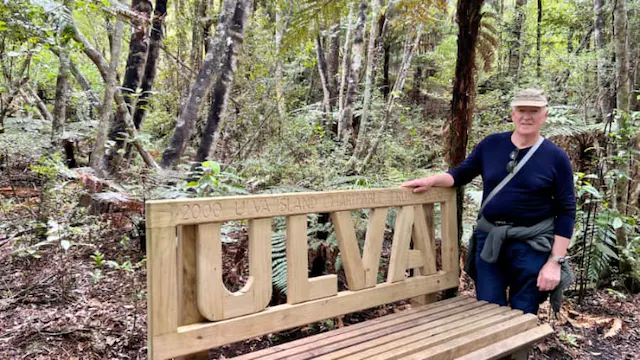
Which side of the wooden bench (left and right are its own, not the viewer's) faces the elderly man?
left

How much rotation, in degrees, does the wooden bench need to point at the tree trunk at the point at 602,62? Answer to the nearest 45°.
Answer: approximately 90° to its left

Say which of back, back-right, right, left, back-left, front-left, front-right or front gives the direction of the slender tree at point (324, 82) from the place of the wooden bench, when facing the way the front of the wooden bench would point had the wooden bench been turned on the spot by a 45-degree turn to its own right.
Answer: back

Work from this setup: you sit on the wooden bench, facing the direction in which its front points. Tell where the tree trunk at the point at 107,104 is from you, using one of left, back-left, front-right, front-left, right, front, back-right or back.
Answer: back

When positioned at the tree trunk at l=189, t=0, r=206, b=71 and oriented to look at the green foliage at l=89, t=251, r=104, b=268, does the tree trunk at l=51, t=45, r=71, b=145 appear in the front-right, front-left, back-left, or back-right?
front-right

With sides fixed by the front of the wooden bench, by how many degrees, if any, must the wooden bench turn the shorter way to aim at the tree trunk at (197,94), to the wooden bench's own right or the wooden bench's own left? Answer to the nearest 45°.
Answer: approximately 180°

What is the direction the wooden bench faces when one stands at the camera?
facing the viewer and to the right of the viewer

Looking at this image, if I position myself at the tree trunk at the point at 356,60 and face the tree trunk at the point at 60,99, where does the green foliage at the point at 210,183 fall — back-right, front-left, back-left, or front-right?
front-left

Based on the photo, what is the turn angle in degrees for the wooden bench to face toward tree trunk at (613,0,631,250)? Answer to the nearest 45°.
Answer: approximately 90° to its left

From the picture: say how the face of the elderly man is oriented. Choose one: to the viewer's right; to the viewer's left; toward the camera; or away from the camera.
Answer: toward the camera

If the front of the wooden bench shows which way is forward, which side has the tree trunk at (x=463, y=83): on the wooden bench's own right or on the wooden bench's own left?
on the wooden bench's own left

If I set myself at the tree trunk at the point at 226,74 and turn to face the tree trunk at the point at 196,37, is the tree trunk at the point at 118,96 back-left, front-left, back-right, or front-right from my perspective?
front-left

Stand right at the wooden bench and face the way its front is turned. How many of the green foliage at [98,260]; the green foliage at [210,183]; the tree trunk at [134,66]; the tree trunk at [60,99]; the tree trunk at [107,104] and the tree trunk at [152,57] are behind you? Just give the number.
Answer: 6

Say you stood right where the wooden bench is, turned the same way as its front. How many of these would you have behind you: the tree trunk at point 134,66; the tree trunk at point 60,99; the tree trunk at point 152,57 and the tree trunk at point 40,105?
4

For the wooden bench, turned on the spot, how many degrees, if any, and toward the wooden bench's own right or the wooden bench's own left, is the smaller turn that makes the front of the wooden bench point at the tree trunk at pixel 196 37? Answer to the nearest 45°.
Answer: approximately 180°

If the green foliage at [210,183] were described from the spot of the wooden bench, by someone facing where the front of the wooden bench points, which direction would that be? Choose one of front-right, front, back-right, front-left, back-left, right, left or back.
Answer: back

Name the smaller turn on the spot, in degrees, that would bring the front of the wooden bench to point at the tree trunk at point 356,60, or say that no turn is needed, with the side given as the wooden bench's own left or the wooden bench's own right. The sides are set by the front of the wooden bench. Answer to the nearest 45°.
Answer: approximately 135° to the wooden bench's own left

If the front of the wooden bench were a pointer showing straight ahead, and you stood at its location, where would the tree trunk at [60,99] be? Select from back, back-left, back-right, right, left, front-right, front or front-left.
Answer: back

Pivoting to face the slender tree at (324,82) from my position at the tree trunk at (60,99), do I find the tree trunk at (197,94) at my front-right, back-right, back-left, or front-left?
front-right

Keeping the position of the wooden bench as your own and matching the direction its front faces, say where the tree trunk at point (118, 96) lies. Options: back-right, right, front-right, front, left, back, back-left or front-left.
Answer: back

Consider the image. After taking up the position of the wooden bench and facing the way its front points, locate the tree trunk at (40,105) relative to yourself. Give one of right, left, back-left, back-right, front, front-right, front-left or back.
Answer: back
